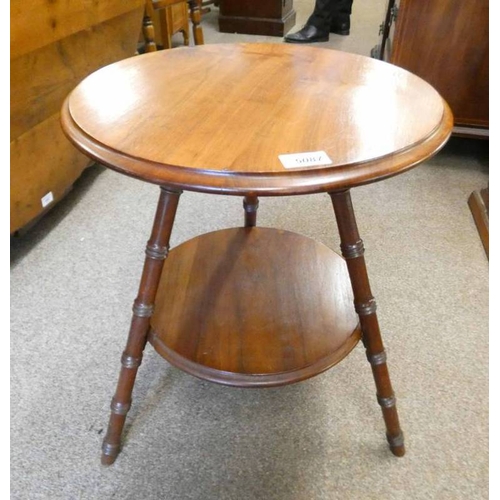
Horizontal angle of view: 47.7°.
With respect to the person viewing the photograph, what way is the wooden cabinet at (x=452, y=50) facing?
facing to the left of the viewer

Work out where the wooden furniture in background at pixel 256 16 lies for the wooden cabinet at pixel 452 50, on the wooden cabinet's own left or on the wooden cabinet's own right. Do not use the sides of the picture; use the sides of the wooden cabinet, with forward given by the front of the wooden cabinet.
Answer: on the wooden cabinet's own right

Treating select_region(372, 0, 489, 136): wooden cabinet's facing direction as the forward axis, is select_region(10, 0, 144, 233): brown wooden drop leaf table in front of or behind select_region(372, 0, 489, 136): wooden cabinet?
in front
